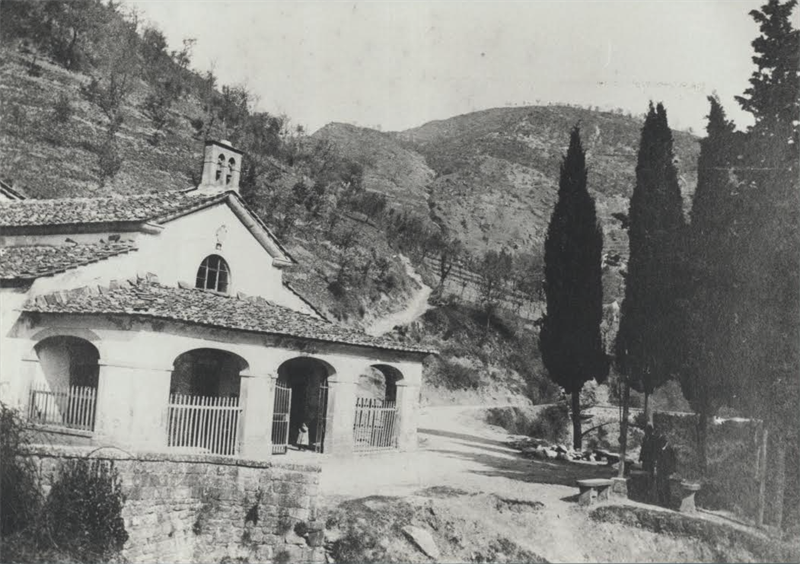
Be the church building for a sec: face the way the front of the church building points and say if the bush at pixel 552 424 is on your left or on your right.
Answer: on your left

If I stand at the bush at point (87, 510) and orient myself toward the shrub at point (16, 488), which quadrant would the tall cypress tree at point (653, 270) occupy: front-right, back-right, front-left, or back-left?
back-right

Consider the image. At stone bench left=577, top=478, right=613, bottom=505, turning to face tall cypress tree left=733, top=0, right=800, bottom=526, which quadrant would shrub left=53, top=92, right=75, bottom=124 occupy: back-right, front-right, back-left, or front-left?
back-left

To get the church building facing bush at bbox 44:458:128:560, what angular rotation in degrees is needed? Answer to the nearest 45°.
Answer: approximately 45° to its right

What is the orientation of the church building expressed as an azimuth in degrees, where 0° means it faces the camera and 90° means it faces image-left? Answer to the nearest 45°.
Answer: approximately 315°

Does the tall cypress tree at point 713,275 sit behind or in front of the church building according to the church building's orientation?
in front

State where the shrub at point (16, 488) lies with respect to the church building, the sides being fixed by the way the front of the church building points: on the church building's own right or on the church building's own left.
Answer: on the church building's own right

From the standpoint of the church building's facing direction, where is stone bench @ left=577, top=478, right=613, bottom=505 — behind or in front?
in front

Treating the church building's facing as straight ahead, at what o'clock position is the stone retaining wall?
The stone retaining wall is roughly at 1 o'clock from the church building.

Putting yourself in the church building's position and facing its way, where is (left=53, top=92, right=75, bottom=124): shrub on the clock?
The shrub is roughly at 7 o'clock from the church building.

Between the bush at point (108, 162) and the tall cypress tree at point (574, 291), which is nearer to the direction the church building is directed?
the tall cypress tree

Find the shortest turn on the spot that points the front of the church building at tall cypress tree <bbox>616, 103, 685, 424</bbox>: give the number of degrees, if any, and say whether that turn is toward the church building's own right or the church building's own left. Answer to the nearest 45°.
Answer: approximately 45° to the church building's own left
